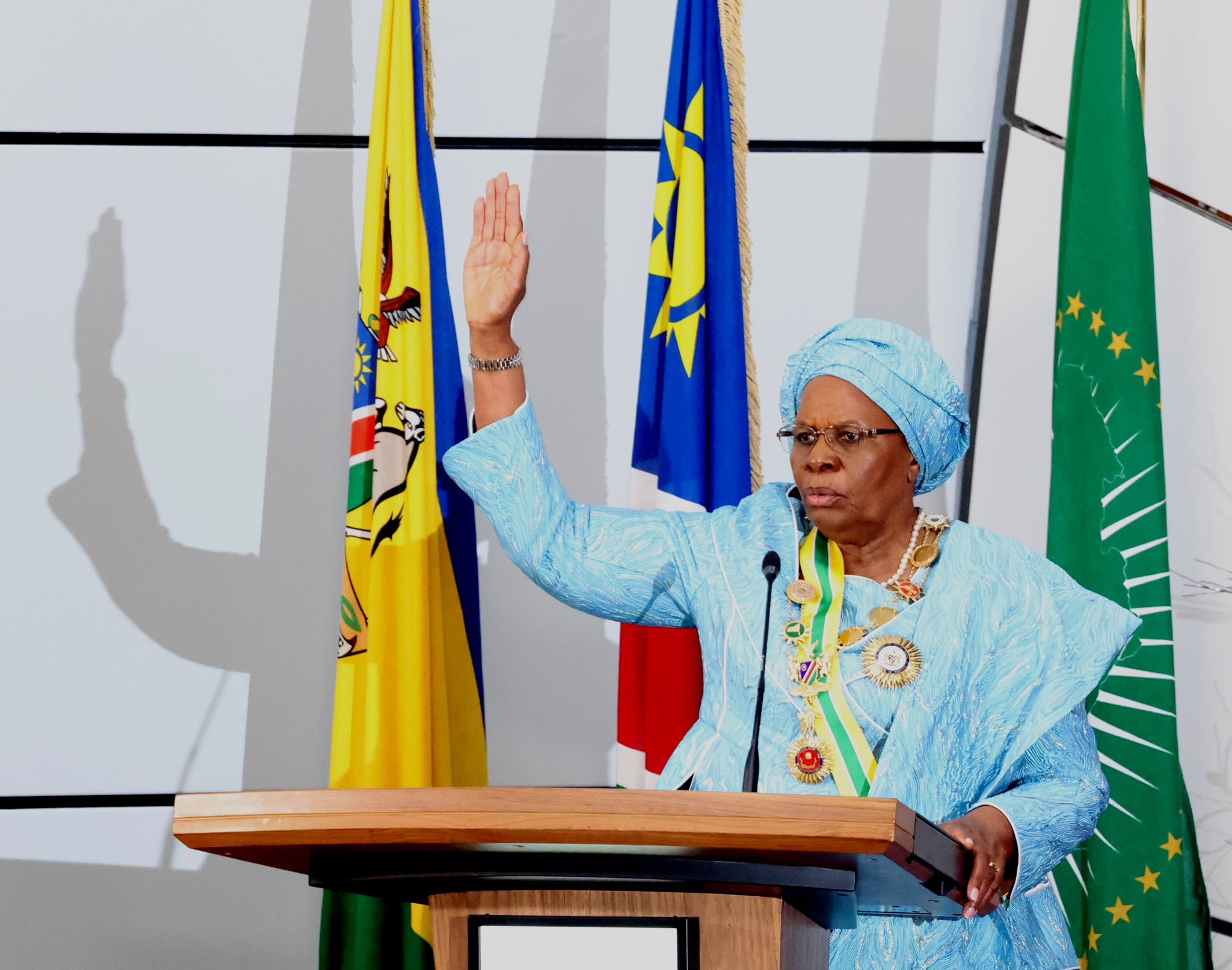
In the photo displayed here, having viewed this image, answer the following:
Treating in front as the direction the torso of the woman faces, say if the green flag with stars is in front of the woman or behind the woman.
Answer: behind

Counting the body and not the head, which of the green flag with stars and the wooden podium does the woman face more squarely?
the wooden podium

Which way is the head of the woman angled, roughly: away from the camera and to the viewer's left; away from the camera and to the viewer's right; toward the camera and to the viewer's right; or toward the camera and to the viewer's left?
toward the camera and to the viewer's left
